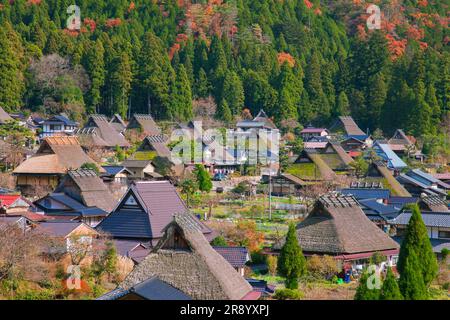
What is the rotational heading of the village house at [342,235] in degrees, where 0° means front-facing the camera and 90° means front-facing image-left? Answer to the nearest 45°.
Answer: approximately 315°

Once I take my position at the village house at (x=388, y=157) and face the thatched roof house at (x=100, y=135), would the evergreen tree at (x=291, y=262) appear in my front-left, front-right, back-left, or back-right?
front-left

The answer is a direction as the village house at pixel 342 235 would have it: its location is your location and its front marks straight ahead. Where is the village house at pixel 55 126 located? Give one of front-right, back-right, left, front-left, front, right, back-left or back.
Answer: back

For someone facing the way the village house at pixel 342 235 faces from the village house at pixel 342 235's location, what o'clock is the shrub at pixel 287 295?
The shrub is roughly at 2 o'clock from the village house.

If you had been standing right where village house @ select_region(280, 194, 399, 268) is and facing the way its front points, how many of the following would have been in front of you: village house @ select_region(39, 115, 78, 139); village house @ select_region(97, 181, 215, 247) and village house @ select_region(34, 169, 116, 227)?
0

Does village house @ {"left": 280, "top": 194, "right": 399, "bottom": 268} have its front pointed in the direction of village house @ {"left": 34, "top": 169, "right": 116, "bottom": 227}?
no

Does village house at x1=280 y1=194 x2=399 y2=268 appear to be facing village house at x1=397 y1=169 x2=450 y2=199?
no

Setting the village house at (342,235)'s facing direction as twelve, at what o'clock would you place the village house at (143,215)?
the village house at (143,215) is roughly at 4 o'clock from the village house at (342,235).

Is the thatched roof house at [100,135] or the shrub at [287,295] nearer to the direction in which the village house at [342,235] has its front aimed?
the shrub

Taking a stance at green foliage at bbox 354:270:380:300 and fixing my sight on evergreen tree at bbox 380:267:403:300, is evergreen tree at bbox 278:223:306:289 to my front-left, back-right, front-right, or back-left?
back-left

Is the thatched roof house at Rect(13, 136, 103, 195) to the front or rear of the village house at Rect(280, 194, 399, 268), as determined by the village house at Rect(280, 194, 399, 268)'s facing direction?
to the rear

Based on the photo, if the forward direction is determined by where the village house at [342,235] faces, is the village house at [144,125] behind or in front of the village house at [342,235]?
behind

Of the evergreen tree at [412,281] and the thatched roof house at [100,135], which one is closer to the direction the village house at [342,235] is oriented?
the evergreen tree

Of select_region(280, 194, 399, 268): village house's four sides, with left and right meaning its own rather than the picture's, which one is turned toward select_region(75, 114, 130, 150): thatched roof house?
back
